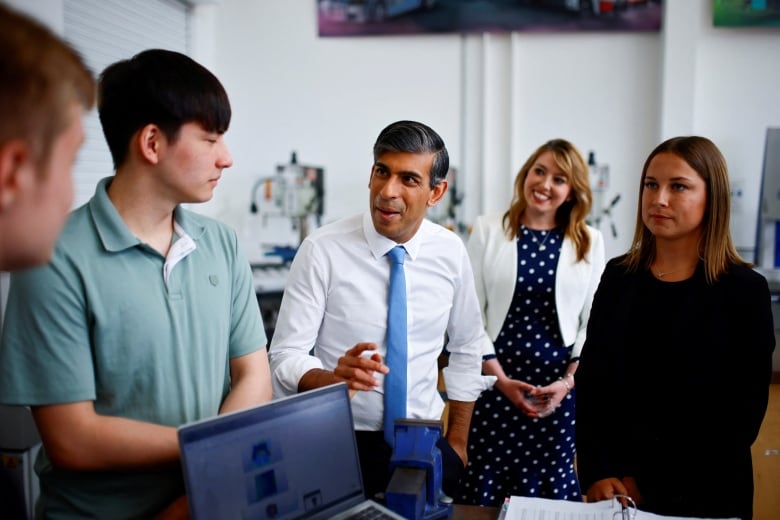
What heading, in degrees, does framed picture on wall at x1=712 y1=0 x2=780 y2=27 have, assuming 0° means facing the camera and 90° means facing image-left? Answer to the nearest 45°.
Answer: approximately 0°

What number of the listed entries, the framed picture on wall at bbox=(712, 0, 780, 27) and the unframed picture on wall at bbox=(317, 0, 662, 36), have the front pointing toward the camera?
2

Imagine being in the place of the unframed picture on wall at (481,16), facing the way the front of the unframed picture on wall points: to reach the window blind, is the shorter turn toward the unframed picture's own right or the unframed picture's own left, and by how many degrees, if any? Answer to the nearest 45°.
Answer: approximately 45° to the unframed picture's own right

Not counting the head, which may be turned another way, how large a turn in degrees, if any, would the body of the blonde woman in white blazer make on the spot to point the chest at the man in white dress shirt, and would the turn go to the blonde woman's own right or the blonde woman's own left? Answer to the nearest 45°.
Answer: approximately 45° to the blonde woman's own right

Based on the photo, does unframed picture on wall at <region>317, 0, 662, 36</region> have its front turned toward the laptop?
yes

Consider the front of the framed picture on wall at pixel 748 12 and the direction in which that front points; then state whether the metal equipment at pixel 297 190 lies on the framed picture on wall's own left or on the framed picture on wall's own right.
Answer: on the framed picture on wall's own right
